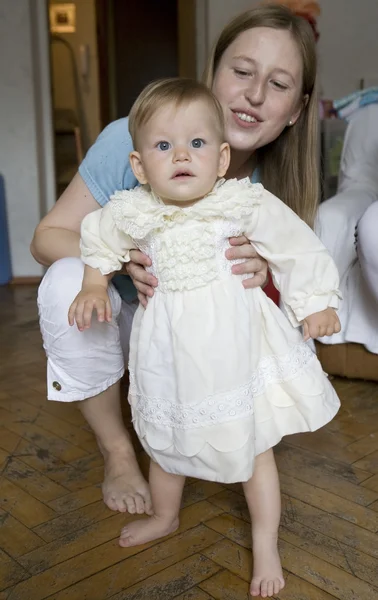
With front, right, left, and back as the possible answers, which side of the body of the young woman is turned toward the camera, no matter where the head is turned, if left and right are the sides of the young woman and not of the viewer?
front

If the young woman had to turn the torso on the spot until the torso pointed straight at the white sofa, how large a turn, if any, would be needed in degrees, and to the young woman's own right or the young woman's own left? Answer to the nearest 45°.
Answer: approximately 135° to the young woman's own left

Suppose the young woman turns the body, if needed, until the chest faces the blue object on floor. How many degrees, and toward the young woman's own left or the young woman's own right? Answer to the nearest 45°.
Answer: approximately 180°
